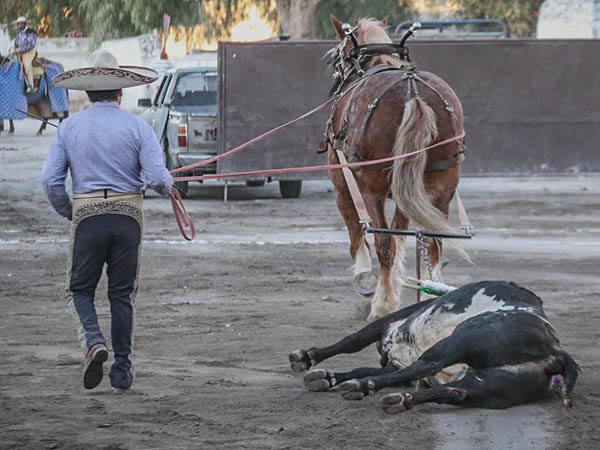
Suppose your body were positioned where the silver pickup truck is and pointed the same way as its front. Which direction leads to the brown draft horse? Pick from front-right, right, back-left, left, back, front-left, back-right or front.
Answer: back

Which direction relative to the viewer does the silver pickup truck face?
away from the camera

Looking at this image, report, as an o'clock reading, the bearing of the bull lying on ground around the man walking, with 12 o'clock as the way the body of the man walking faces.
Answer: The bull lying on ground is roughly at 4 o'clock from the man walking.

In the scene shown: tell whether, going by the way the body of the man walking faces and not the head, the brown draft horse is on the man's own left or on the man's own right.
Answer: on the man's own right

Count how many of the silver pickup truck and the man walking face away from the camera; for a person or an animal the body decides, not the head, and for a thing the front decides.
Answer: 2

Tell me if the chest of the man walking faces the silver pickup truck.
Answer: yes

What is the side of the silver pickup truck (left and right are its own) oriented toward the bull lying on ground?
back

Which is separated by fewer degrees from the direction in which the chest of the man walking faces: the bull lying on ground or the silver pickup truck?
the silver pickup truck

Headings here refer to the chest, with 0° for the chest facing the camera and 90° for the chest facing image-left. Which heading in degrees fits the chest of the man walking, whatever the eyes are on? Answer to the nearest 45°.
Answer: approximately 180°
